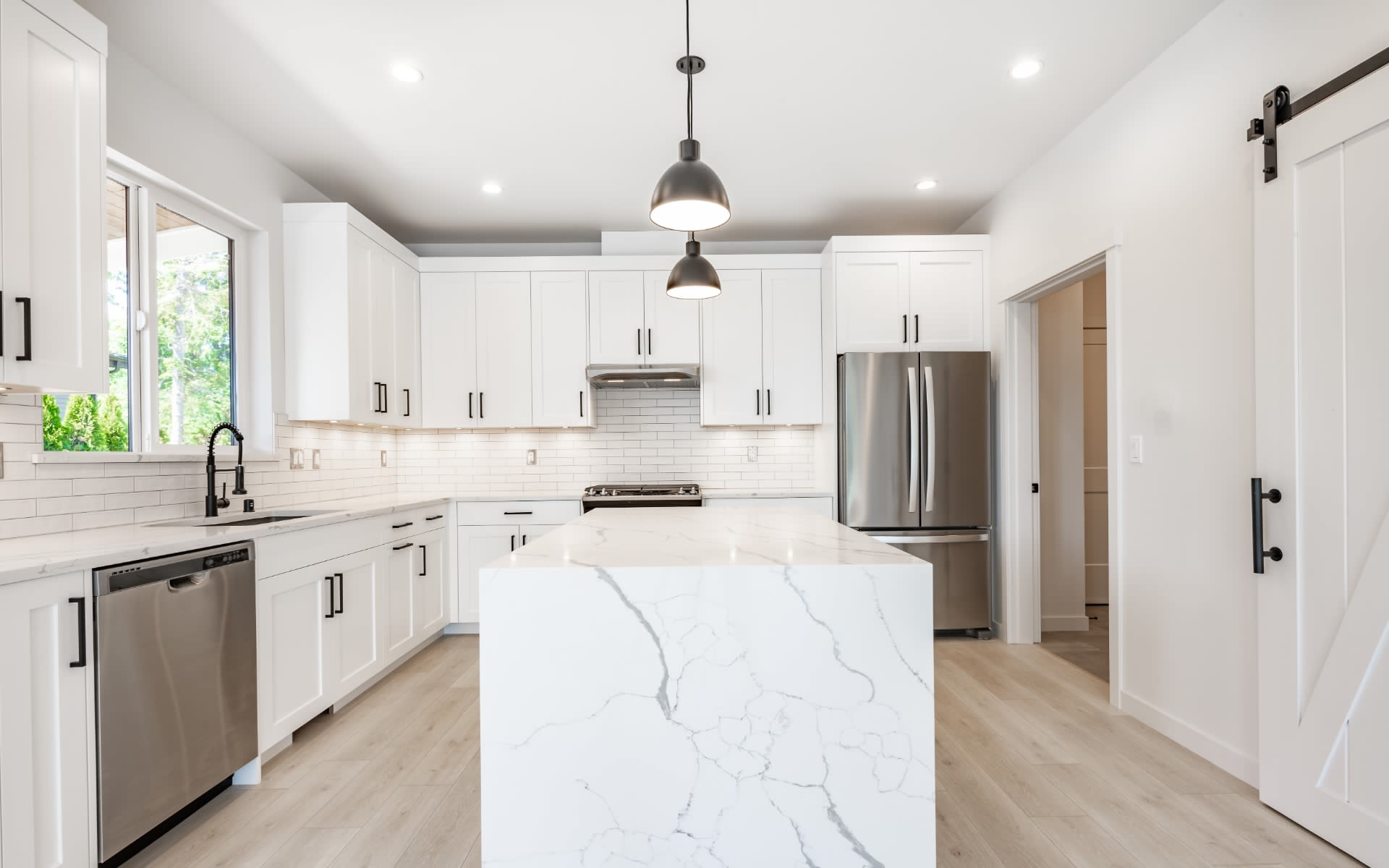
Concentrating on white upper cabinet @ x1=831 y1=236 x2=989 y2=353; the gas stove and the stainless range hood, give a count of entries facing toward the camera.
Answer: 3

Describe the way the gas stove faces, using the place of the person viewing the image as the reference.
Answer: facing the viewer

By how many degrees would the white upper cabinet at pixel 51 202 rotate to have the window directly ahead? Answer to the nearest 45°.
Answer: approximately 135° to its left

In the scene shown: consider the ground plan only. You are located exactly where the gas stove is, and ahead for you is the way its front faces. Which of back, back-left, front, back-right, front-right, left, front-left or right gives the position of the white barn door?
front-left

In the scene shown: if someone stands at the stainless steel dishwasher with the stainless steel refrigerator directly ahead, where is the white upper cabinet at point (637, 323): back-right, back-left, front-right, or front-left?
front-left

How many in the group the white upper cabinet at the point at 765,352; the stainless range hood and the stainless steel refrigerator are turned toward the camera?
3

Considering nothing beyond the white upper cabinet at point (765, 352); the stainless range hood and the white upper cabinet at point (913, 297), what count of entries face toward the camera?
3

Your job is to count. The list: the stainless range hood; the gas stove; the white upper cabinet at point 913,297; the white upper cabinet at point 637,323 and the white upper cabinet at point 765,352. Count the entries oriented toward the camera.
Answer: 5

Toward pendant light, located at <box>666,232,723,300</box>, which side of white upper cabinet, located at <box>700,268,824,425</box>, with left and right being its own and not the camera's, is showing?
front

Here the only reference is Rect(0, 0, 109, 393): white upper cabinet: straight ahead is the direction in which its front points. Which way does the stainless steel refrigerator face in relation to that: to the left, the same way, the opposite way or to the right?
to the right

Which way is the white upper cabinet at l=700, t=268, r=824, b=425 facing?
toward the camera

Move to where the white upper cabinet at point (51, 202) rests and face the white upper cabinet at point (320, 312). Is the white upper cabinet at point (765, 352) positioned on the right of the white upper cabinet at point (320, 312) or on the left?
right

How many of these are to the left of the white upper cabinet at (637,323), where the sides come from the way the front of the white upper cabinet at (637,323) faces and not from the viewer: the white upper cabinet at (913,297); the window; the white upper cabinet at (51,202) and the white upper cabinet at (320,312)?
1

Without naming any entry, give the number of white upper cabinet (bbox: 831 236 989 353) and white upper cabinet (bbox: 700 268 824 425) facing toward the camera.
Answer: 2

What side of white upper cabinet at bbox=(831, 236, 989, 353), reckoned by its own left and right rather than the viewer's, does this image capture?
front

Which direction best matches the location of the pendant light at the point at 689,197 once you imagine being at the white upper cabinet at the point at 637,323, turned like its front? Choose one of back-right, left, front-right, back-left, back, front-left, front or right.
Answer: front

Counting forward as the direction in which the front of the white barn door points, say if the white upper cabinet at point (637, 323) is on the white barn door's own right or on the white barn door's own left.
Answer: on the white barn door's own right

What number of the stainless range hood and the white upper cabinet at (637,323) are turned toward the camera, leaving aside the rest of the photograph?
2

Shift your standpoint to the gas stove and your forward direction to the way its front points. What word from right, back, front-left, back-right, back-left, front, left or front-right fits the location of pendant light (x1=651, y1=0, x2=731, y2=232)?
front

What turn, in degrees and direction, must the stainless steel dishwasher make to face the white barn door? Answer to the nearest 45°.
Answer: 0° — it already faces it

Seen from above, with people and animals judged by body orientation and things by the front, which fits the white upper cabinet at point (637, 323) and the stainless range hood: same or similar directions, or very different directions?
same or similar directions

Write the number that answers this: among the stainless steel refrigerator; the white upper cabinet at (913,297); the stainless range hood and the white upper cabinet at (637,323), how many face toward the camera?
4

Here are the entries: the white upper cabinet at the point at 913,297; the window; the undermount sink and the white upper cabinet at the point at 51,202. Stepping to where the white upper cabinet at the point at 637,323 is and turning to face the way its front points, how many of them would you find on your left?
1
